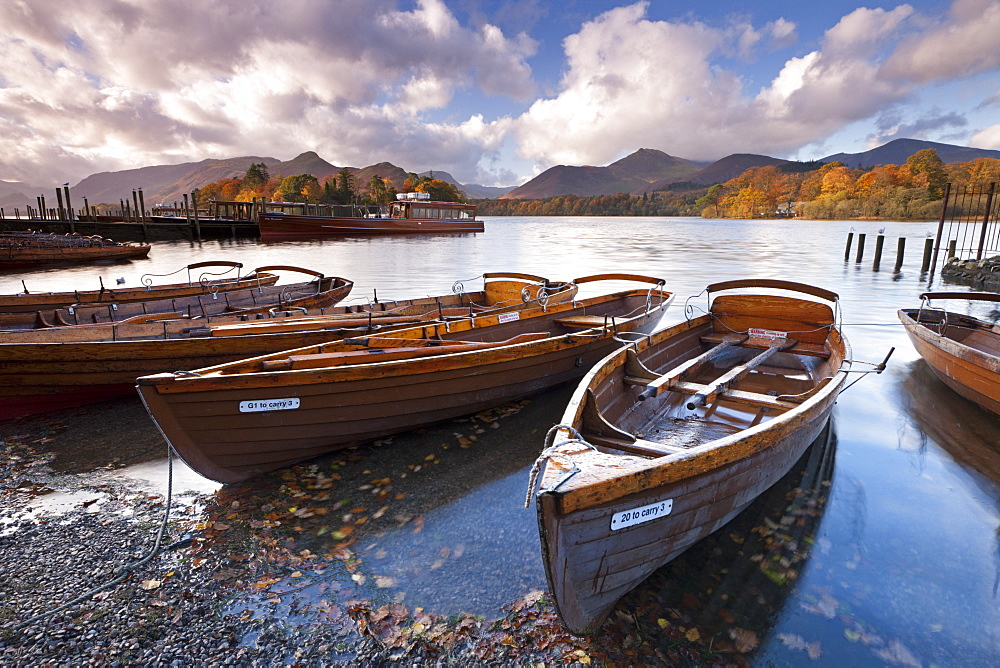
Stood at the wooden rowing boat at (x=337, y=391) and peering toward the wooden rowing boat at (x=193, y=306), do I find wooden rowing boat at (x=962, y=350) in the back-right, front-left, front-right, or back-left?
back-right

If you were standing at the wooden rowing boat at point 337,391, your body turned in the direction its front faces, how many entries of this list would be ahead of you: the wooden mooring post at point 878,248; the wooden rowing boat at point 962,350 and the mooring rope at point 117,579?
1

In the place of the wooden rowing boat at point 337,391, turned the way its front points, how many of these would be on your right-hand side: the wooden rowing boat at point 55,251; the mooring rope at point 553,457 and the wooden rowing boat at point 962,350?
1

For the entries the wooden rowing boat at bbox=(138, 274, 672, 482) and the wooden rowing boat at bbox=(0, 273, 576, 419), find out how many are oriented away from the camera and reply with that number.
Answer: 0

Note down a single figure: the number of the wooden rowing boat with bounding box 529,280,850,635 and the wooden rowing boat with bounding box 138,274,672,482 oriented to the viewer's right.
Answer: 0

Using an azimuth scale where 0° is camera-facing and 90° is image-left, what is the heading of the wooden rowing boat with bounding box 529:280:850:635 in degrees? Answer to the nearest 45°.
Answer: approximately 45°

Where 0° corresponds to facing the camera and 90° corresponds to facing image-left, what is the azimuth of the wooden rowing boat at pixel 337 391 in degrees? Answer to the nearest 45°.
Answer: approximately 45°

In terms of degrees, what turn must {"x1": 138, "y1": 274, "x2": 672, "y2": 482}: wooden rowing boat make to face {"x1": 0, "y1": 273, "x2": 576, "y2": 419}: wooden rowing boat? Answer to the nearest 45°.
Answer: approximately 90° to its right

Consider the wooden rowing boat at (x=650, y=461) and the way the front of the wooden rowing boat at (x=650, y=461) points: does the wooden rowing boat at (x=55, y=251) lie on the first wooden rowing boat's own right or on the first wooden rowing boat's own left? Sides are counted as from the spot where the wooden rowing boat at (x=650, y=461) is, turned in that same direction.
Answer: on the first wooden rowing boat's own right

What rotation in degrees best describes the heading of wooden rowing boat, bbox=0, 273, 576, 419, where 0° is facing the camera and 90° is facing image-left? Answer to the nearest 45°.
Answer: approximately 45°

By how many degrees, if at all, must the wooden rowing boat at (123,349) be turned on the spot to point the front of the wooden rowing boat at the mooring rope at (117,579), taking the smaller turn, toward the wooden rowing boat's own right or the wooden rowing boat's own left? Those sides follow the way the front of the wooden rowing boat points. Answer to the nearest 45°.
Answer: approximately 45° to the wooden rowing boat's own left

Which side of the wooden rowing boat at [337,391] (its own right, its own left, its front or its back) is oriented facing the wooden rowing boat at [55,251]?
right

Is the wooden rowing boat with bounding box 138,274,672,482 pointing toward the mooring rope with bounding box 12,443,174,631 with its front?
yes
